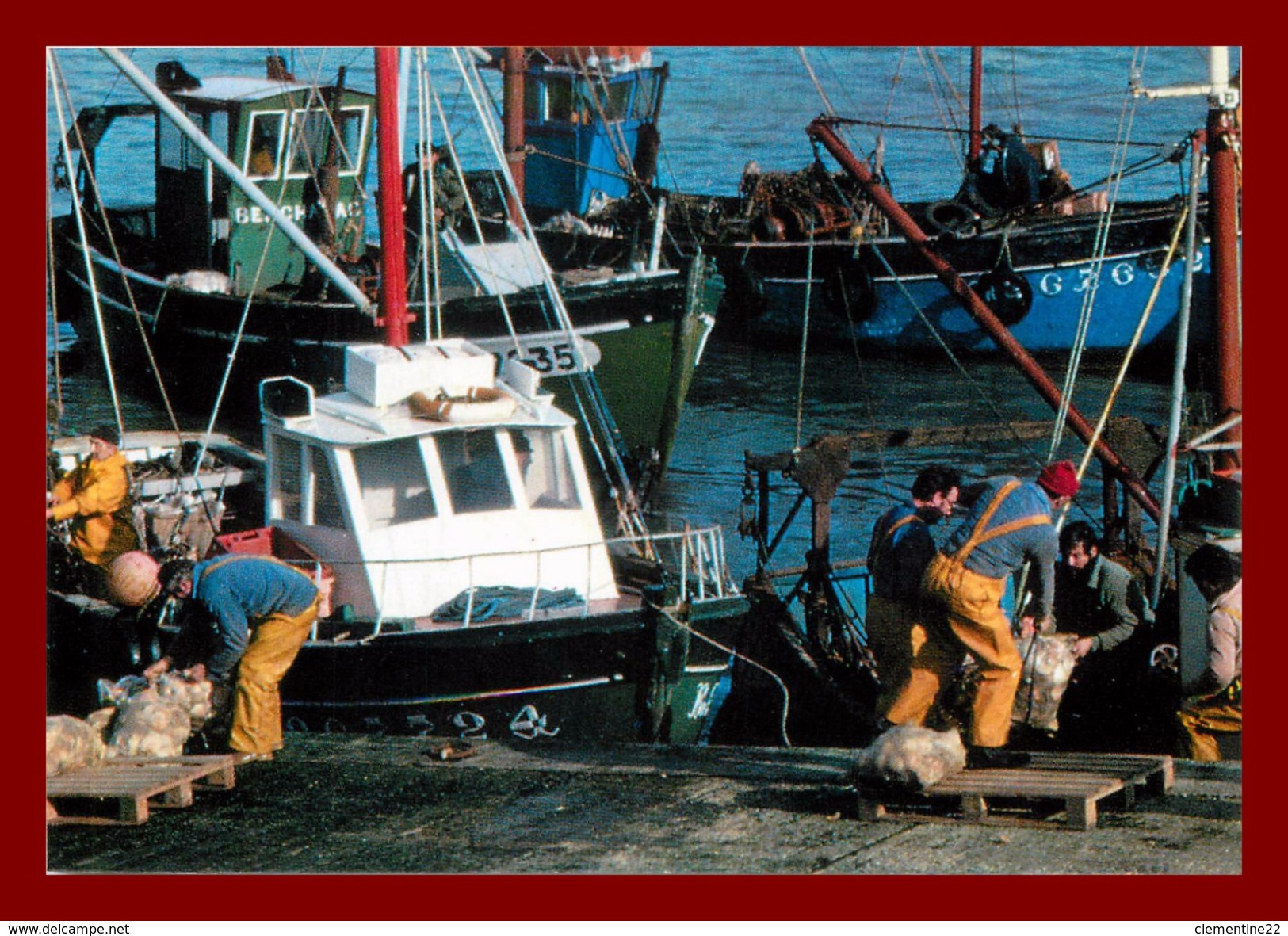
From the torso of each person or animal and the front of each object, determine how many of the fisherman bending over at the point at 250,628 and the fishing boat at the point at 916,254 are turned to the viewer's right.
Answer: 1

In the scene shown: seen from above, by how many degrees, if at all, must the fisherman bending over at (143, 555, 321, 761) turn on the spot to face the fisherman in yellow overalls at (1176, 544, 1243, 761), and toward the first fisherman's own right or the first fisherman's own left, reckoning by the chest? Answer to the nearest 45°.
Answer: approximately 135° to the first fisherman's own left

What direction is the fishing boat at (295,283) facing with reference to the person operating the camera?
facing the viewer and to the right of the viewer

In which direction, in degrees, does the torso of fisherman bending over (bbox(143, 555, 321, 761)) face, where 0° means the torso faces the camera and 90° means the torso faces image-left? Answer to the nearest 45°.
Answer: approximately 90°

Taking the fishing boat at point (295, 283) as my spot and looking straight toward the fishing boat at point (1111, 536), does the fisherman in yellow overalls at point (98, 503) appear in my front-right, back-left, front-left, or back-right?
front-right

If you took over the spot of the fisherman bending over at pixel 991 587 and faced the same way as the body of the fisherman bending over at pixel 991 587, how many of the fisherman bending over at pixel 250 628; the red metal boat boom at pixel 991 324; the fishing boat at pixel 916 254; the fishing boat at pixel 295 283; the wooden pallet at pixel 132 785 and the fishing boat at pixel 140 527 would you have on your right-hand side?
0

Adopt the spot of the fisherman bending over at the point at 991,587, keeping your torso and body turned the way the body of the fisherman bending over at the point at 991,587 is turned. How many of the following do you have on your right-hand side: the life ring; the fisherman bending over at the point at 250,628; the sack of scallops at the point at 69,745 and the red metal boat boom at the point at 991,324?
0

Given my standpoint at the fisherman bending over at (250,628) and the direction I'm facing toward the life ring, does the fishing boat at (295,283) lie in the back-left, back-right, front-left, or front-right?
front-left

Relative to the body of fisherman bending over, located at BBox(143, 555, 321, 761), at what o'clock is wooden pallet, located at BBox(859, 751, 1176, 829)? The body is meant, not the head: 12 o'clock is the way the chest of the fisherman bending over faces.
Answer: The wooden pallet is roughly at 7 o'clock from the fisherman bending over.

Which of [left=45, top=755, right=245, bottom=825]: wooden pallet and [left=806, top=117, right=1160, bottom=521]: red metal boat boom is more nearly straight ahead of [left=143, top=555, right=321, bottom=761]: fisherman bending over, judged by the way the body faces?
the wooden pallet

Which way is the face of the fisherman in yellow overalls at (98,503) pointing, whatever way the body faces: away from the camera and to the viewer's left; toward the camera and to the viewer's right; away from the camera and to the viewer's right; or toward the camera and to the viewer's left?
toward the camera and to the viewer's left

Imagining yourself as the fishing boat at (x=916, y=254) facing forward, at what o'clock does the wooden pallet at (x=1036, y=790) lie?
The wooden pallet is roughly at 3 o'clock from the fishing boat.

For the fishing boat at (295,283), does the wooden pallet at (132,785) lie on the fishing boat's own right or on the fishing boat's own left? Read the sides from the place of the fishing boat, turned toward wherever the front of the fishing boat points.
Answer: on the fishing boat's own right

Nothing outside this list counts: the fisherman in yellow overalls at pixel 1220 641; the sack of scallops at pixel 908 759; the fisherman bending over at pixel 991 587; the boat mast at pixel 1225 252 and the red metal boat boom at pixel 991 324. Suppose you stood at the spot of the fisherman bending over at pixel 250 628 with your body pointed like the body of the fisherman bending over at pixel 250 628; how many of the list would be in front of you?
0

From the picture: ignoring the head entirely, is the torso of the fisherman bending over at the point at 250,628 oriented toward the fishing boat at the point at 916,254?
no

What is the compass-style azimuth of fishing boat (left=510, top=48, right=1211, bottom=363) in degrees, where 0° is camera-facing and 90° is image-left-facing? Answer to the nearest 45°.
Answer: approximately 270°

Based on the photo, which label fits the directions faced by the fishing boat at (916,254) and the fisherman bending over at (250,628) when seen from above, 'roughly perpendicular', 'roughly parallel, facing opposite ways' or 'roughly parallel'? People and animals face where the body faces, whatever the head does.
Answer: roughly parallel, facing opposite ways

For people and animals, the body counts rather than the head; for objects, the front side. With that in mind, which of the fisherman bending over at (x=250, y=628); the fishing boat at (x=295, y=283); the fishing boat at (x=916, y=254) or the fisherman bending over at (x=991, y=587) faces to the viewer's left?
the fisherman bending over at (x=250, y=628)
